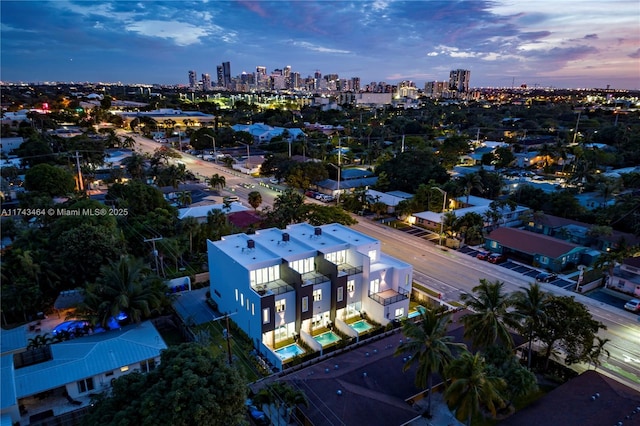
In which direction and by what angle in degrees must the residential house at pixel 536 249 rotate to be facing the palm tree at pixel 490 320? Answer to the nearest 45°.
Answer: approximately 45° to its left

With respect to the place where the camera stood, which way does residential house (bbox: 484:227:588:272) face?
facing the viewer and to the left of the viewer

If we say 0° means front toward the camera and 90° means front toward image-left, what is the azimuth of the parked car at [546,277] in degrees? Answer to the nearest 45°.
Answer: approximately 225°

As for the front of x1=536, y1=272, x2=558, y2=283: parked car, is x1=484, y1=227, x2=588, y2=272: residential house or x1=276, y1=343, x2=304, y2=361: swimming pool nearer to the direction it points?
the residential house

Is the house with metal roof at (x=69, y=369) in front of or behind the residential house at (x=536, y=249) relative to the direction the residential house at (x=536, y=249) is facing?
in front

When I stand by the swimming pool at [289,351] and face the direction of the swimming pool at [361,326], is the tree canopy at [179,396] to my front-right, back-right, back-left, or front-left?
back-right

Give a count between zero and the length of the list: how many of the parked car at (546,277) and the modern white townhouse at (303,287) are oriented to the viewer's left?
0

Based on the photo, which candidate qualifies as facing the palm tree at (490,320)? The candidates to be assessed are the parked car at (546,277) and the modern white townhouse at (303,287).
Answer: the modern white townhouse

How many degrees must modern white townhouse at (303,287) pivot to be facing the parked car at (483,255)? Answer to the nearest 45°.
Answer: approximately 90° to its left

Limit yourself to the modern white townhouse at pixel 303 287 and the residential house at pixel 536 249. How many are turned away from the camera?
0

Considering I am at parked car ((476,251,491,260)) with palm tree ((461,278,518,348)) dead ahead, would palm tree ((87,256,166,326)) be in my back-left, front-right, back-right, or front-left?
front-right

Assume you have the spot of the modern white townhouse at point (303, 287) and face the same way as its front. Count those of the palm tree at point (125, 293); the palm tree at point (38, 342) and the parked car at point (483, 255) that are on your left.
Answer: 1

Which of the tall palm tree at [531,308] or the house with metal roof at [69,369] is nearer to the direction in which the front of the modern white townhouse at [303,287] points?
the tall palm tree

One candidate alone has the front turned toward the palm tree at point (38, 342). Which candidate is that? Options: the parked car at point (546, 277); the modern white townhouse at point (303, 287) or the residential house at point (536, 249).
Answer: the residential house

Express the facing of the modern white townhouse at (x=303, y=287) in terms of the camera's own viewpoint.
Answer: facing the viewer and to the right of the viewer

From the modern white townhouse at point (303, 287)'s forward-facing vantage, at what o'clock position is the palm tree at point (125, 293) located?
The palm tree is roughly at 4 o'clock from the modern white townhouse.
